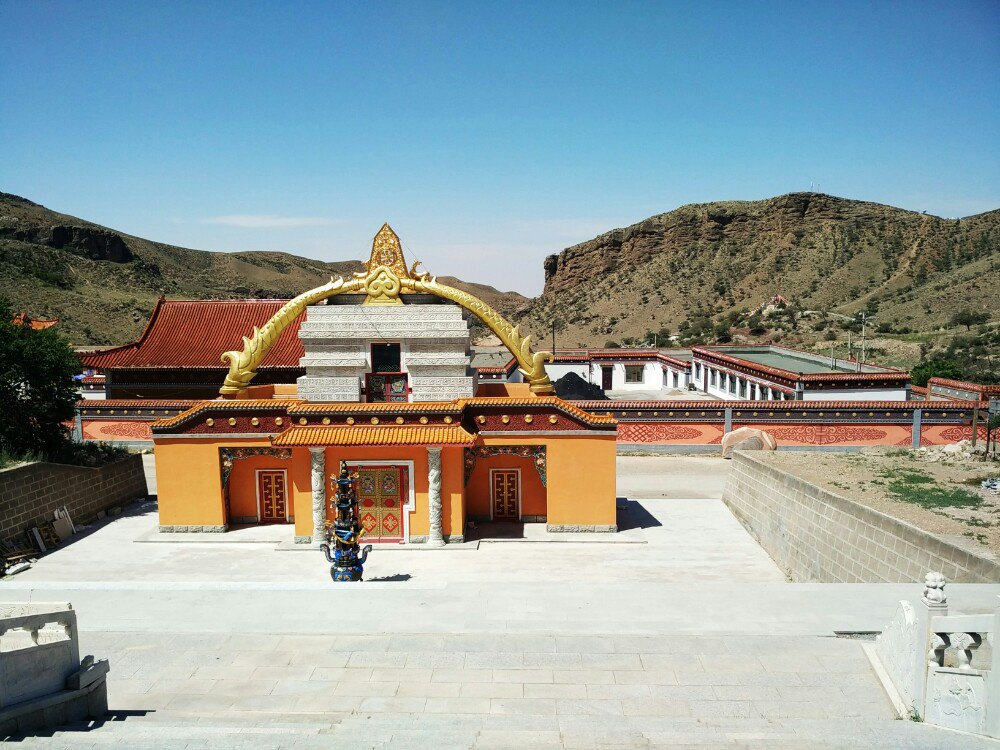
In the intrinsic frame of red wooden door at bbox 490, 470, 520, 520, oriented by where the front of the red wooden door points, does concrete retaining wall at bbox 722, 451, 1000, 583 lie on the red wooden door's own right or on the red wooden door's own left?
on the red wooden door's own left

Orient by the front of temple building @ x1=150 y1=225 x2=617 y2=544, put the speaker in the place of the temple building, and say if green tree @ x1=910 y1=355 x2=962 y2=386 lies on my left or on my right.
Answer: on my left

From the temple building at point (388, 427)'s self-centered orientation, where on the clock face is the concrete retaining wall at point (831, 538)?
The concrete retaining wall is roughly at 10 o'clock from the temple building.

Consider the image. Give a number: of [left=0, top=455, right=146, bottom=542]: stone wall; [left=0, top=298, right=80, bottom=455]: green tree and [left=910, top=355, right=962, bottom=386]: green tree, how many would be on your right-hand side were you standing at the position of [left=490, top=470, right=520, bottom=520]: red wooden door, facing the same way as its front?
2

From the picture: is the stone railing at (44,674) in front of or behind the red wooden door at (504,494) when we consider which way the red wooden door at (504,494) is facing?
in front

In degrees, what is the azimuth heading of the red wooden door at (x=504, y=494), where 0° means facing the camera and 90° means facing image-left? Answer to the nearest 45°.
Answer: approximately 0°

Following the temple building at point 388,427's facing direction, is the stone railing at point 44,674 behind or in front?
in front

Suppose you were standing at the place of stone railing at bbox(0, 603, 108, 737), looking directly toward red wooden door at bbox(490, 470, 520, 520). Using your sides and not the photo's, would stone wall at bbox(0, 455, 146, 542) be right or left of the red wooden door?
left

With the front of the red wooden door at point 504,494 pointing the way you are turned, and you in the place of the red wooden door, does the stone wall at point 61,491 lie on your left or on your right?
on your right

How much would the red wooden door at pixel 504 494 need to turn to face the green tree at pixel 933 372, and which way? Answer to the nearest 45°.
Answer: approximately 135° to its left
